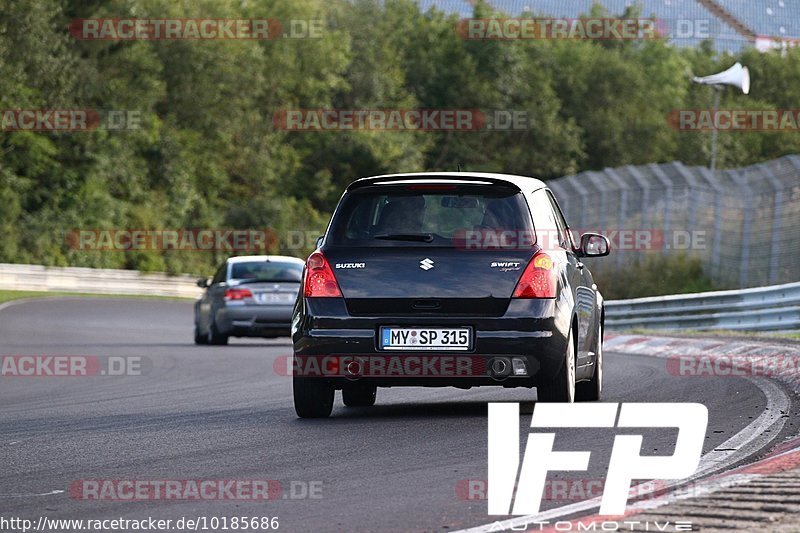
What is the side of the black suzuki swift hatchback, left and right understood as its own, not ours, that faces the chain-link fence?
front

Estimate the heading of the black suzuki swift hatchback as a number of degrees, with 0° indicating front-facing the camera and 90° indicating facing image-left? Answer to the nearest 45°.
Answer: approximately 180°

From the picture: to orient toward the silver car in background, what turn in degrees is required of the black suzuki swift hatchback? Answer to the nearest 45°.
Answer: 0° — it already faces it

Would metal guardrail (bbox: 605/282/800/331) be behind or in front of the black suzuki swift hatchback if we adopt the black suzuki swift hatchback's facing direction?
in front
